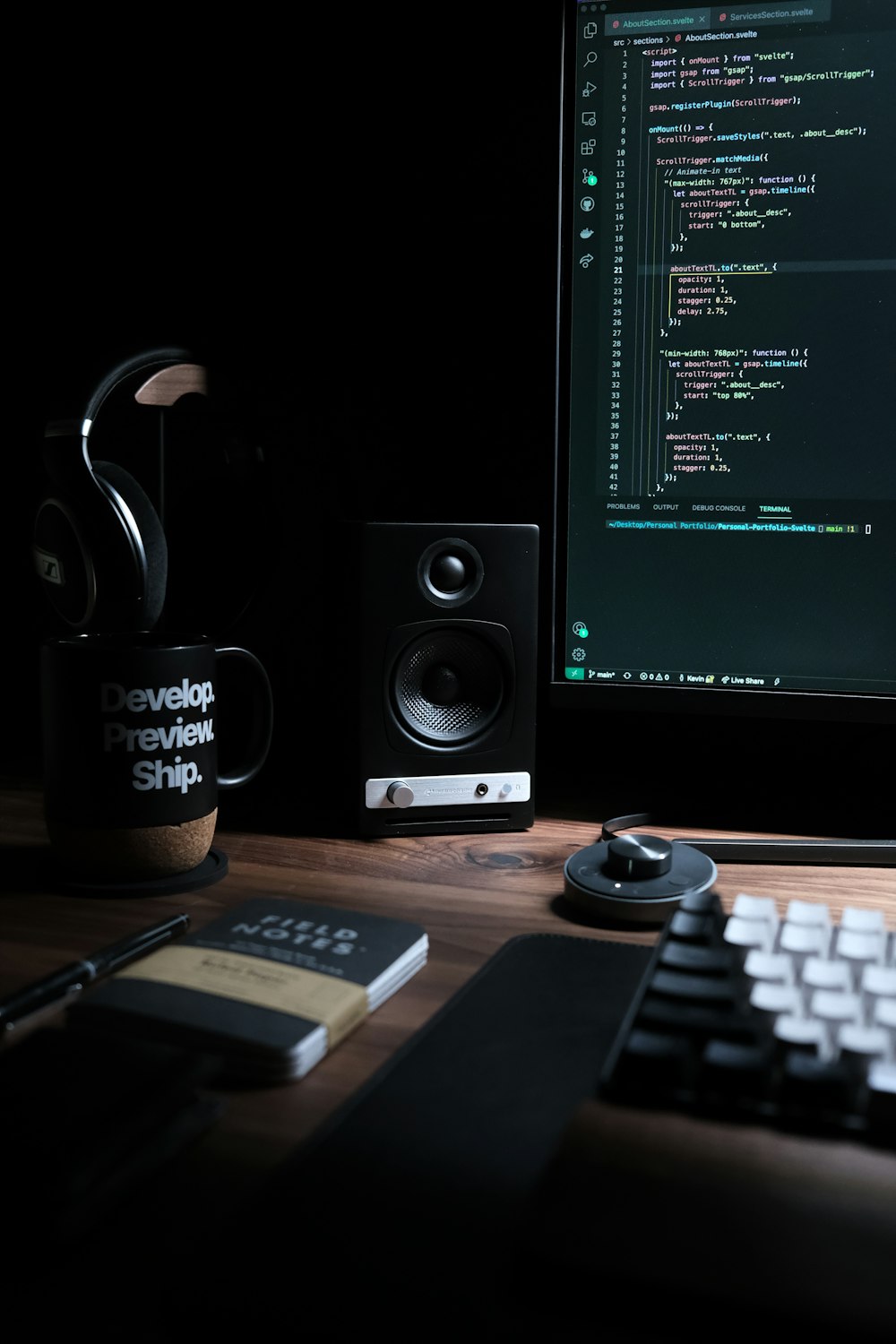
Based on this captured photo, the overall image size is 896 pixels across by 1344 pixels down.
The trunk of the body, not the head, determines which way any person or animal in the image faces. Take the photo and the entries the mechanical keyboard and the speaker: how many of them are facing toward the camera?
2

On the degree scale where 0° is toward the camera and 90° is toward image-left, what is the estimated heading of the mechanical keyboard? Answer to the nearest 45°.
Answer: approximately 0°

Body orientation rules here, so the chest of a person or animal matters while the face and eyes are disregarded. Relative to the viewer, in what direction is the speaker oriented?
toward the camera

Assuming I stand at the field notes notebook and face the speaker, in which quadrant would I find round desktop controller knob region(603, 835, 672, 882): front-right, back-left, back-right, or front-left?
front-right

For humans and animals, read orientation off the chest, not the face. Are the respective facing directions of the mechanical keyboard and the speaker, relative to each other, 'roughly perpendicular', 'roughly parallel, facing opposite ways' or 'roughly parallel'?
roughly parallel
